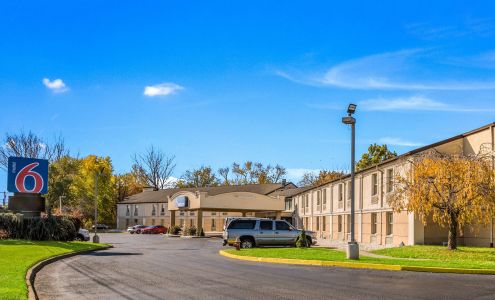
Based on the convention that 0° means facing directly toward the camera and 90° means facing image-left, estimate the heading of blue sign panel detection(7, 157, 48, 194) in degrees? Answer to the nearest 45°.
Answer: approximately 0°

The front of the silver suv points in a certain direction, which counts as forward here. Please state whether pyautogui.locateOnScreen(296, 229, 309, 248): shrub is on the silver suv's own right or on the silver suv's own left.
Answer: on the silver suv's own right

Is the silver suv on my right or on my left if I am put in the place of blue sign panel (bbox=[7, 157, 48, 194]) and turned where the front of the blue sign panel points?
on my left

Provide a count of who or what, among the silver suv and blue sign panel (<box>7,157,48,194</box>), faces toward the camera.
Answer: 1
